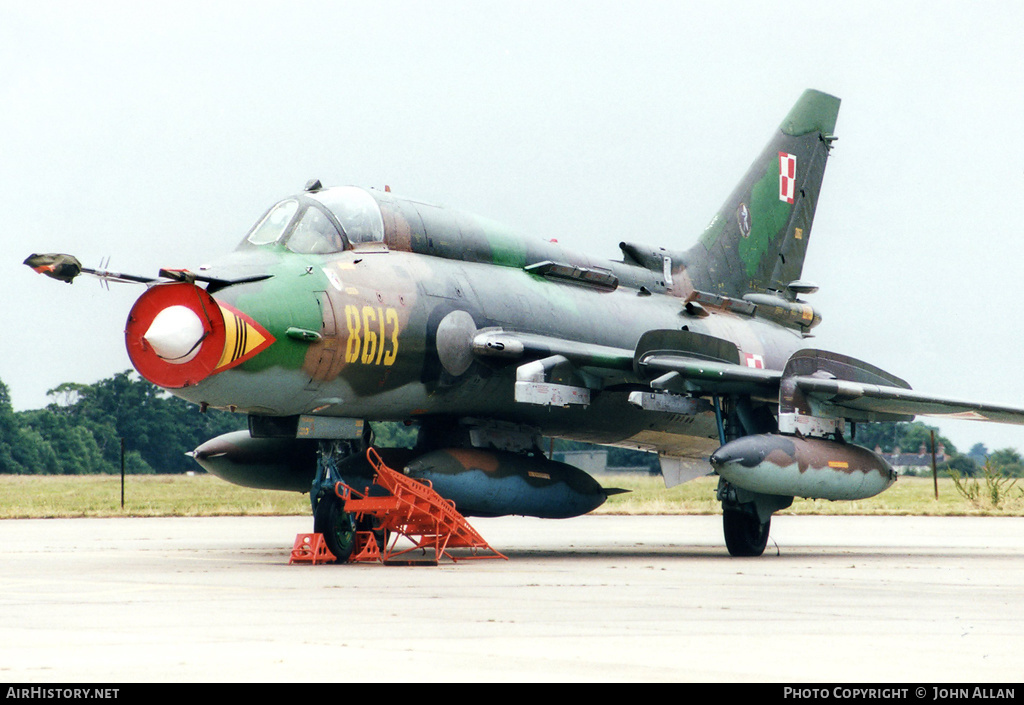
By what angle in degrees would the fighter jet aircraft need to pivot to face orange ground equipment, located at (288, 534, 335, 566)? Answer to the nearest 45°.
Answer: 0° — it already faces it

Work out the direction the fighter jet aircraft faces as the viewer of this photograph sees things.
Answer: facing the viewer and to the left of the viewer
